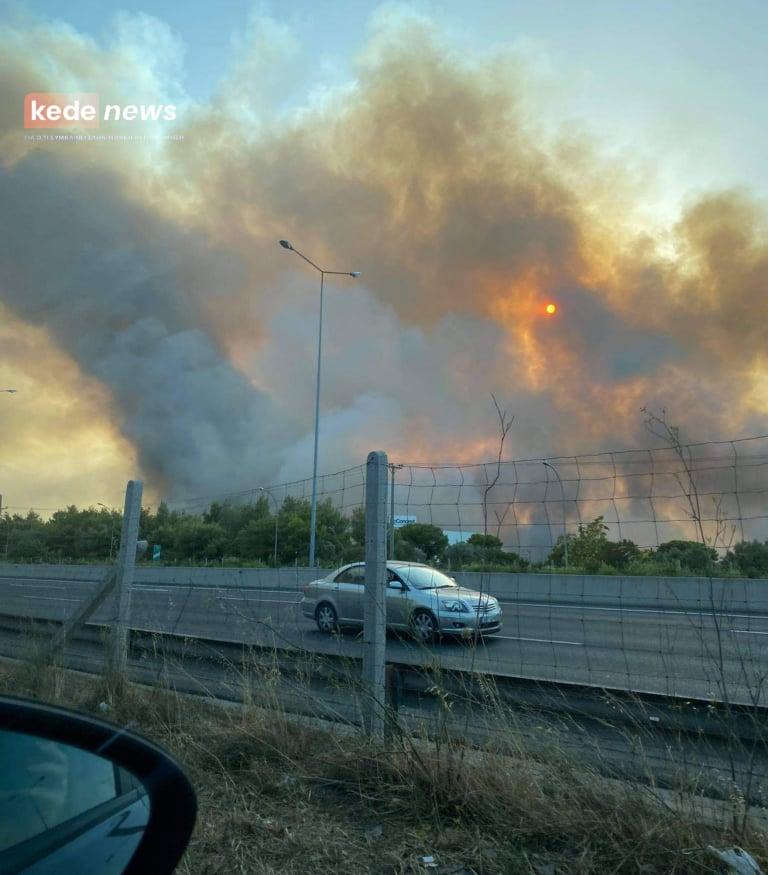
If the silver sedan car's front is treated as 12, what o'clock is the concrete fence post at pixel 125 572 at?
The concrete fence post is roughly at 4 o'clock from the silver sedan car.

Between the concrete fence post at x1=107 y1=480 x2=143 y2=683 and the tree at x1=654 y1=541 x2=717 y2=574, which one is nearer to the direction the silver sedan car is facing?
the tree

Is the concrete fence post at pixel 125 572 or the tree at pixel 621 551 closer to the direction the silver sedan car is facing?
the tree

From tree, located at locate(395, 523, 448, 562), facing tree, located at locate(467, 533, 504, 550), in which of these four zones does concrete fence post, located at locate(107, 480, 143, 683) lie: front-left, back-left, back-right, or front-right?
back-right

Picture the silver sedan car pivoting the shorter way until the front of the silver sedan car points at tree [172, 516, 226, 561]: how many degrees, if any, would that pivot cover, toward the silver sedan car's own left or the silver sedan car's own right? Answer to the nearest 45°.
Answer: approximately 180°

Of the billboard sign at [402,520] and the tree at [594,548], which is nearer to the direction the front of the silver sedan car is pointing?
the tree

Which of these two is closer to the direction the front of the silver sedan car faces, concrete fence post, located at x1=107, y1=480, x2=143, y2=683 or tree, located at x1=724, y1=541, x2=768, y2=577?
the tree
